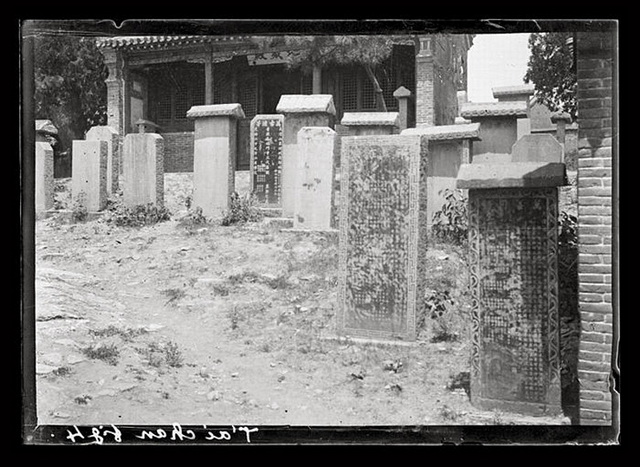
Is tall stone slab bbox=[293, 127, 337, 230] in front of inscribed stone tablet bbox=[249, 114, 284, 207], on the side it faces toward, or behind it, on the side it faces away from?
in front

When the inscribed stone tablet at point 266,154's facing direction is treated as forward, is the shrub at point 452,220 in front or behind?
in front

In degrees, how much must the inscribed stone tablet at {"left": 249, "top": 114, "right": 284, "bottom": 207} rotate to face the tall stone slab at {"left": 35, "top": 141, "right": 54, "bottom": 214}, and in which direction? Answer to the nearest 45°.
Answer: approximately 45° to its right

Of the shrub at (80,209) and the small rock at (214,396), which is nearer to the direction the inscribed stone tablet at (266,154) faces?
the small rock

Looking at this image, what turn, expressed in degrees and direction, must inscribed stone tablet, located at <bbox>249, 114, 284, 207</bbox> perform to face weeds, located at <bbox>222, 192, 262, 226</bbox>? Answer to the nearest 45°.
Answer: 0° — it already faces it

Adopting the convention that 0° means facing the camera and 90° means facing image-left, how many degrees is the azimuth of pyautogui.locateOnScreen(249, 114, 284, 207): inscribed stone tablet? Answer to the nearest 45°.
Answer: approximately 0°

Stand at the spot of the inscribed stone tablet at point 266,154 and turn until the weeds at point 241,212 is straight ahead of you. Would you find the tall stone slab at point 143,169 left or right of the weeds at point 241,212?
right

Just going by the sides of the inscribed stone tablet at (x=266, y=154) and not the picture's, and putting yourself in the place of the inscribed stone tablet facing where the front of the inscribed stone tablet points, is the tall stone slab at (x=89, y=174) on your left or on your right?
on your right
